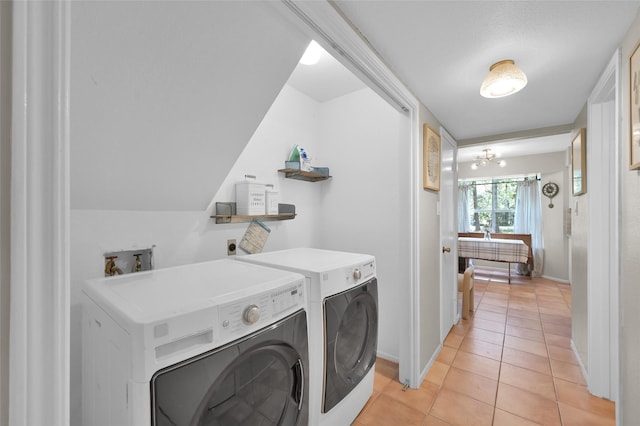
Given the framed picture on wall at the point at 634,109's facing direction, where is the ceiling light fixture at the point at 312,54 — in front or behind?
in front

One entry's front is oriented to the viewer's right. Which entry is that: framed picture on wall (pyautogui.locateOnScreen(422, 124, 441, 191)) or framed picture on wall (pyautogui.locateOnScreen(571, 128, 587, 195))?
framed picture on wall (pyautogui.locateOnScreen(422, 124, 441, 191))

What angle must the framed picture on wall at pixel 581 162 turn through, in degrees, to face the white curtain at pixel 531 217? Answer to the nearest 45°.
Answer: approximately 90° to its right

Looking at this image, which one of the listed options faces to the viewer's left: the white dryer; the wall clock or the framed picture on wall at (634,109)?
the framed picture on wall

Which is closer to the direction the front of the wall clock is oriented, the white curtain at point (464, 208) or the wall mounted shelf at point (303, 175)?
the wall mounted shelf

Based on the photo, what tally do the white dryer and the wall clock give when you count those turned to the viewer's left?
0

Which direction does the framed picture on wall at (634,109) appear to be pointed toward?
to the viewer's left

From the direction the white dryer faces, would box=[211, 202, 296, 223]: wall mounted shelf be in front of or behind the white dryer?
behind

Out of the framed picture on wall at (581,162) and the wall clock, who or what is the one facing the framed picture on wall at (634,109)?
the wall clock

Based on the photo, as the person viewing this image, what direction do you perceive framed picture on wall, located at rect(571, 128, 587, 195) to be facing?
facing to the left of the viewer

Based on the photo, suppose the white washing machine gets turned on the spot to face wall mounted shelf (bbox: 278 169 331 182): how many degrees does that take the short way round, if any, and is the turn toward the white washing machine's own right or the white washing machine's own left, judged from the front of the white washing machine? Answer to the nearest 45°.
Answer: approximately 90° to the white washing machine's own left

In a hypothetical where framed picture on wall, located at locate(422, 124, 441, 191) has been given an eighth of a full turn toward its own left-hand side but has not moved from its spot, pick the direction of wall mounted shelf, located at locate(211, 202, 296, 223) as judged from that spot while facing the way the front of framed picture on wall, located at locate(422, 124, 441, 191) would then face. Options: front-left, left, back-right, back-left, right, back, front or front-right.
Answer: back

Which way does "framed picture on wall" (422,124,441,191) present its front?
to the viewer's right
